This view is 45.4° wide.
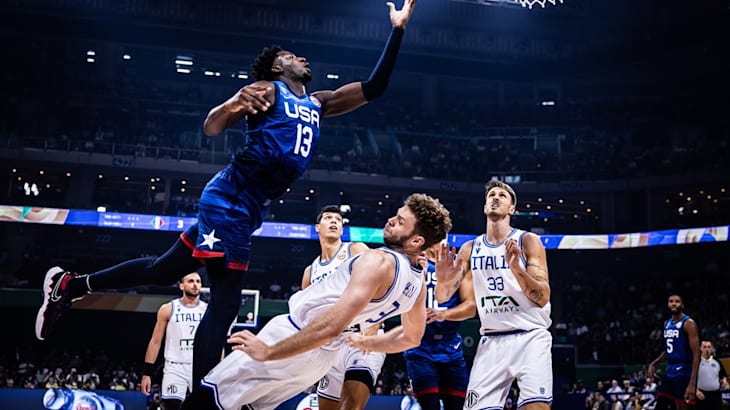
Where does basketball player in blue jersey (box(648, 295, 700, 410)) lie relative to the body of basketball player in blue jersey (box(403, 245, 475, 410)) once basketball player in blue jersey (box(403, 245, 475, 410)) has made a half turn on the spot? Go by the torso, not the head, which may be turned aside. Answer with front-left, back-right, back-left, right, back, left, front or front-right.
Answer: front

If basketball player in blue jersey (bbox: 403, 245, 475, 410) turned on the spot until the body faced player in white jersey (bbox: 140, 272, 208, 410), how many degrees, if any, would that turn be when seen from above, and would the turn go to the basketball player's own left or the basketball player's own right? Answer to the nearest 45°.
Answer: approximately 90° to the basketball player's own right

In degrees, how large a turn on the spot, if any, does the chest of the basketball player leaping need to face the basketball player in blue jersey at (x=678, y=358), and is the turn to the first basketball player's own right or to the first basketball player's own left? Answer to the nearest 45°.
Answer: approximately 90° to the first basketball player's own left

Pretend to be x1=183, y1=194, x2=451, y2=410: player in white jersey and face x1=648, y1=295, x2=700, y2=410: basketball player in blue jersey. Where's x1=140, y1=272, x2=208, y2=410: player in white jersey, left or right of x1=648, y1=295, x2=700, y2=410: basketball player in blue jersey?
left

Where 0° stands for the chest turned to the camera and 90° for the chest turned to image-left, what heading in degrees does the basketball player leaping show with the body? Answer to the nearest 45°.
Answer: approximately 315°

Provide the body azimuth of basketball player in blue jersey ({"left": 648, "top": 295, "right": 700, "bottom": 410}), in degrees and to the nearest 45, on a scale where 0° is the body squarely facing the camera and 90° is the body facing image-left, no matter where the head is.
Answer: approximately 45°

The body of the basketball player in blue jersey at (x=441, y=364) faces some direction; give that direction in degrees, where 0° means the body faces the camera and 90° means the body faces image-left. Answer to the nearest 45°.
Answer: approximately 45°
